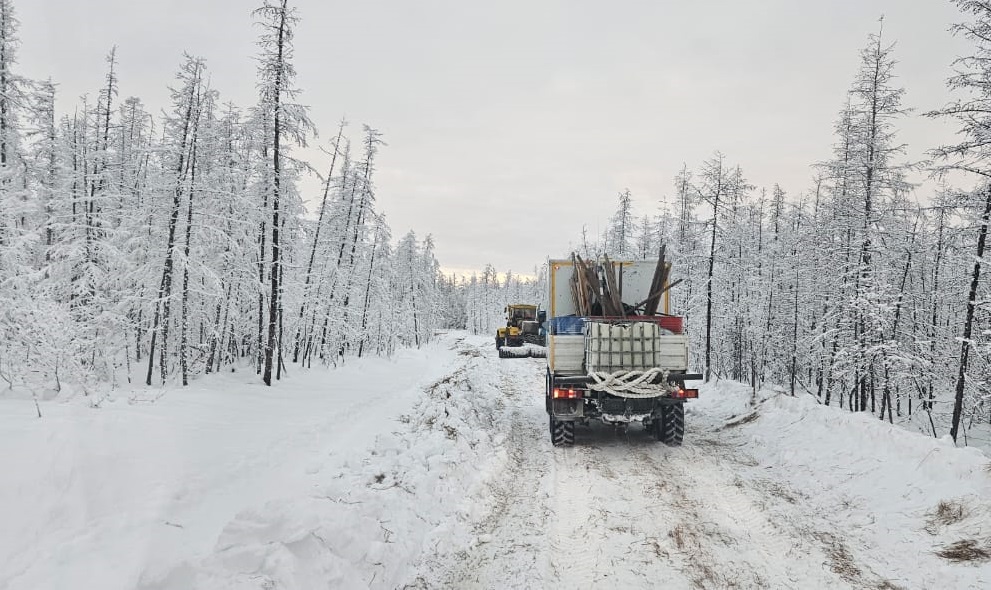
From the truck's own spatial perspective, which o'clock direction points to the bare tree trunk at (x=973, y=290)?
The bare tree trunk is roughly at 4 o'clock from the truck.

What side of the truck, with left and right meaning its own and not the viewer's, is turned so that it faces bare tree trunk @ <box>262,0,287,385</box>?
left

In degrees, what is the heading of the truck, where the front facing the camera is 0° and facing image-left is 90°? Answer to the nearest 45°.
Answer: approximately 180°
